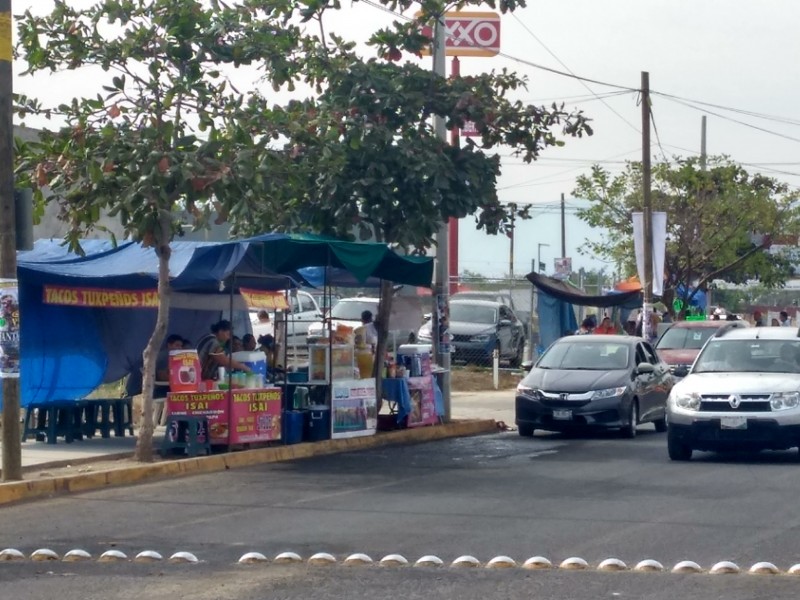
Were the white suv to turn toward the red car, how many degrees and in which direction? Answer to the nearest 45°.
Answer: approximately 180°

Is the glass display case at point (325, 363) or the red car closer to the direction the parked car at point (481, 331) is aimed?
the glass display case

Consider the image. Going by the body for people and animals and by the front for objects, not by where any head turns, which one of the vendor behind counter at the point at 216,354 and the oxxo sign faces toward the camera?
the oxxo sign

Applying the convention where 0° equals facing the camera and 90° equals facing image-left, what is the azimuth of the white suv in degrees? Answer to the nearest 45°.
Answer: approximately 0°

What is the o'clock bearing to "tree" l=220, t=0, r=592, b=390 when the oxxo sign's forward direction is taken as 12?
The tree is roughly at 12 o'clock from the oxxo sign.

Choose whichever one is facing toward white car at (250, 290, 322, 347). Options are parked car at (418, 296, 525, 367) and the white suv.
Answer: the parked car

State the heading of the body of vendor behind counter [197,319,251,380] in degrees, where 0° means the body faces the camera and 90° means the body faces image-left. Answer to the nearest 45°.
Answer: approximately 270°

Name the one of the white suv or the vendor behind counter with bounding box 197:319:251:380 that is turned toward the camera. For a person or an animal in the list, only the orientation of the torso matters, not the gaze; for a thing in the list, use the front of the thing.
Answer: the white suv

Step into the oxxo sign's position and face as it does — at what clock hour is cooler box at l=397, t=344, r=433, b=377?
The cooler box is roughly at 12 o'clock from the oxxo sign.

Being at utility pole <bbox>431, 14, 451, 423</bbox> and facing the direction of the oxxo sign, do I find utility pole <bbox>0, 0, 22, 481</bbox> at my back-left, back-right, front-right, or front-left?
back-left

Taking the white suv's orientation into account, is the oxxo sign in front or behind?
behind

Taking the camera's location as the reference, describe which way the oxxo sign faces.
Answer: facing the viewer

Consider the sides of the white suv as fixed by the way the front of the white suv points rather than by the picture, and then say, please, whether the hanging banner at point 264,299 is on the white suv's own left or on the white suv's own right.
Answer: on the white suv's own right

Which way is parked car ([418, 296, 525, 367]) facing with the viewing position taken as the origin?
facing the viewer and to the left of the viewer

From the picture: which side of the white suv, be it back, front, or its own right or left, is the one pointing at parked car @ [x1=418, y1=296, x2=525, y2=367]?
back
